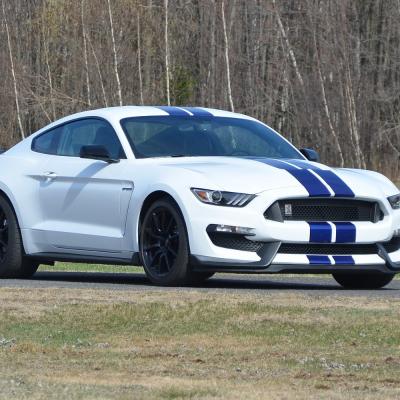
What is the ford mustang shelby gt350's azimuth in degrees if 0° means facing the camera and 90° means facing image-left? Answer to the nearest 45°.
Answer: approximately 315°
